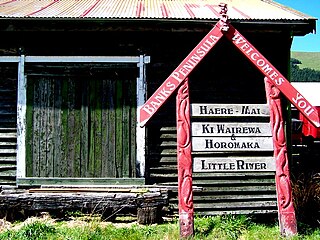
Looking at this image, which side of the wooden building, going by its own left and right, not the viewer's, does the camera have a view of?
front

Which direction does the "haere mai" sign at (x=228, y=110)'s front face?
toward the camera

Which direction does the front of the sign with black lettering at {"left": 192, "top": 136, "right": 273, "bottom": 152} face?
toward the camera

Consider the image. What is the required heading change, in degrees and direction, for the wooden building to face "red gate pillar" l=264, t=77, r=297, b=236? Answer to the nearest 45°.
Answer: approximately 45° to its left
